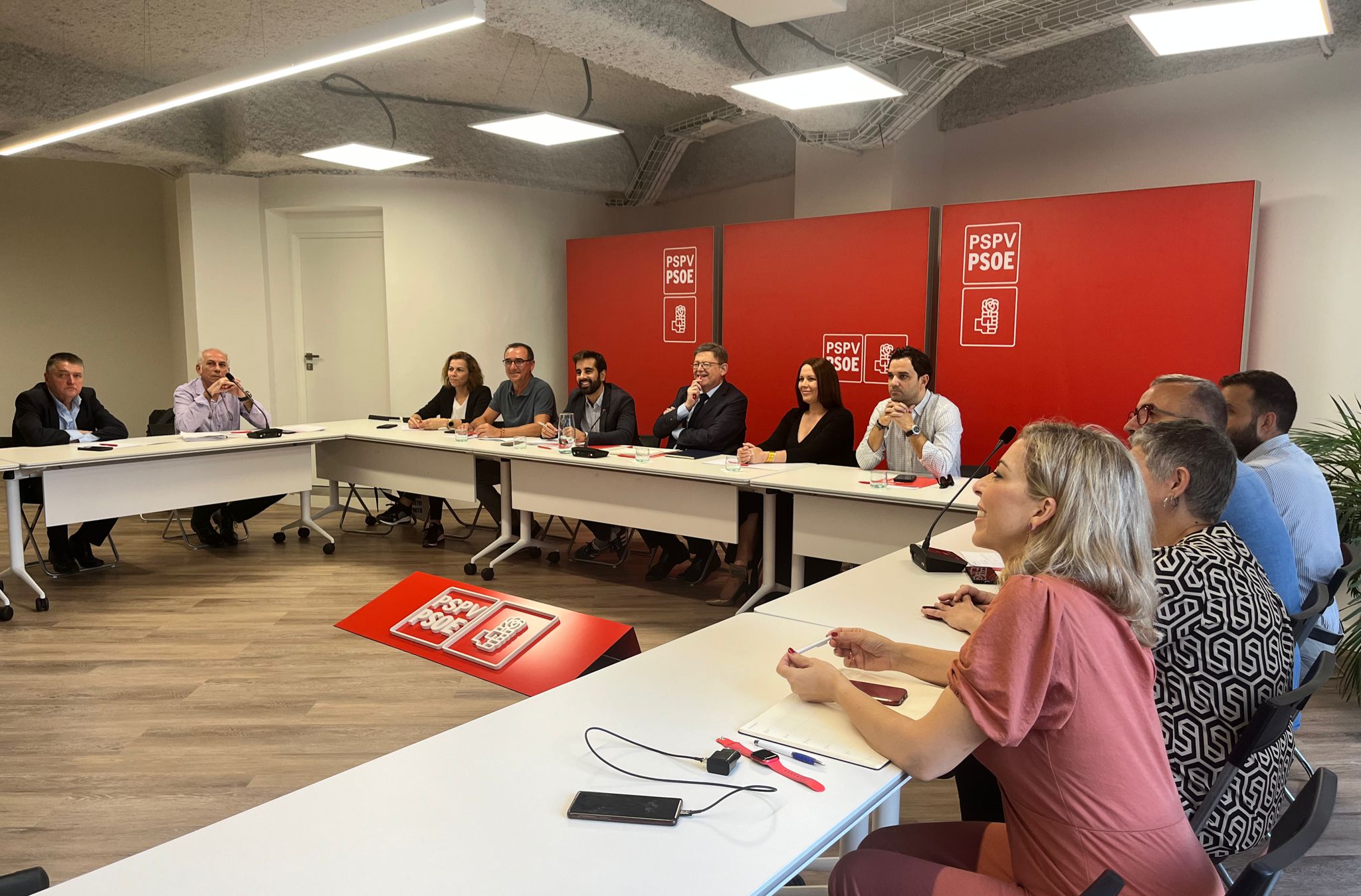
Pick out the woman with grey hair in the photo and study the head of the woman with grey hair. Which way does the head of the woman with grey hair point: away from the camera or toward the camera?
away from the camera

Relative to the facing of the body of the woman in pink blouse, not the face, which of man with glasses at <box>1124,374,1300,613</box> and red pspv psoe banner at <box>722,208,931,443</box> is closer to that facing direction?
the red pspv psoe banner

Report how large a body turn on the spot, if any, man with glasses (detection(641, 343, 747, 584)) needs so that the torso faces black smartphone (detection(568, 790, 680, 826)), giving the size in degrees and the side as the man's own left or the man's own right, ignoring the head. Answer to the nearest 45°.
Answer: approximately 45° to the man's own left

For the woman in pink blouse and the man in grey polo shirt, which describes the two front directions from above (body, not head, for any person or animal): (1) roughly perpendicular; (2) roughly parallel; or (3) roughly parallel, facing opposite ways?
roughly perpendicular

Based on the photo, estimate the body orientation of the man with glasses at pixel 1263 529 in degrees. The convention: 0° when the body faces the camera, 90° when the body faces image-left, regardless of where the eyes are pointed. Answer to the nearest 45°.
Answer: approximately 90°

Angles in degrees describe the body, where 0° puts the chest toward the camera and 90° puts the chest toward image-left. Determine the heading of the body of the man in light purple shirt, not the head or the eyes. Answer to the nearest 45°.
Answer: approximately 315°

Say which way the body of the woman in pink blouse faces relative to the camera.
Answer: to the viewer's left

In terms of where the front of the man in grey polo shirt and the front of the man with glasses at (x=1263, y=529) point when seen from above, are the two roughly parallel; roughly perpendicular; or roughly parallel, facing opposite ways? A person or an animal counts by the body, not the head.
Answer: roughly perpendicular

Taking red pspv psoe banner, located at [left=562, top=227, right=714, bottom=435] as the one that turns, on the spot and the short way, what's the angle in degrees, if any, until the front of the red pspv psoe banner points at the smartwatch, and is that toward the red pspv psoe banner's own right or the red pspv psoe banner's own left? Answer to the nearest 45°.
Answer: approximately 45° to the red pspv psoe banner's own left

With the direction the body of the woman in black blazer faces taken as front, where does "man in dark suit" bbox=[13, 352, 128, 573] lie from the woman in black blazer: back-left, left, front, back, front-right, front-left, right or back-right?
front-right

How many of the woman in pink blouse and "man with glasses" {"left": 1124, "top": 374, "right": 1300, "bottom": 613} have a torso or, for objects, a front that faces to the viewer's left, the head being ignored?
2

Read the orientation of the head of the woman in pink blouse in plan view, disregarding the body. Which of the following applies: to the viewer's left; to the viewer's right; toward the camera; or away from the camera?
to the viewer's left

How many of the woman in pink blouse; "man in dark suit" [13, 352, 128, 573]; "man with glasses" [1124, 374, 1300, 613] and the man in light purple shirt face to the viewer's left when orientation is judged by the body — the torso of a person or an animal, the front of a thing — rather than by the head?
2
